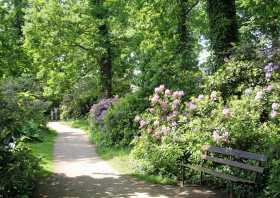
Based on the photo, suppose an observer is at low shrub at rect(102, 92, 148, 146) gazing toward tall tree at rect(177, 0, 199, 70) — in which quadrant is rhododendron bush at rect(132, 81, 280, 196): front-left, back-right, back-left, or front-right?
back-right

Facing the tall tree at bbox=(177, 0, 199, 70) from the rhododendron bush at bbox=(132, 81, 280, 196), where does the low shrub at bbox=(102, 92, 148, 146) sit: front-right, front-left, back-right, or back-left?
front-left

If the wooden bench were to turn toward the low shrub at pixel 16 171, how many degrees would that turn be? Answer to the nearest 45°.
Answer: approximately 45° to its right

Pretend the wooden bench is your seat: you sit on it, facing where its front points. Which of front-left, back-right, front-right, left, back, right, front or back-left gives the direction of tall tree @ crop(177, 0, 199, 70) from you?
back-right

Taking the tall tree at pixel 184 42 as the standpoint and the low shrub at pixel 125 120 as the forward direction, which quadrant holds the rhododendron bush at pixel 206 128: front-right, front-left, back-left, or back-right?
front-left

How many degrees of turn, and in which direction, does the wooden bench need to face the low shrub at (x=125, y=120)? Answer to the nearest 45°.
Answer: approximately 90° to its right

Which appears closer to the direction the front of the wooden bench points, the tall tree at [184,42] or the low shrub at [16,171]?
the low shrub

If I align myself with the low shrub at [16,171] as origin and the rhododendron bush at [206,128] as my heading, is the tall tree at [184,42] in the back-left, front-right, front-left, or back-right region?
front-left

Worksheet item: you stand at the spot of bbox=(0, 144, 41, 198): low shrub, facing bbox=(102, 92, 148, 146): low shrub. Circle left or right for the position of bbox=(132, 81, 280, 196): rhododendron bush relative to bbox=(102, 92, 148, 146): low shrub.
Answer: right
